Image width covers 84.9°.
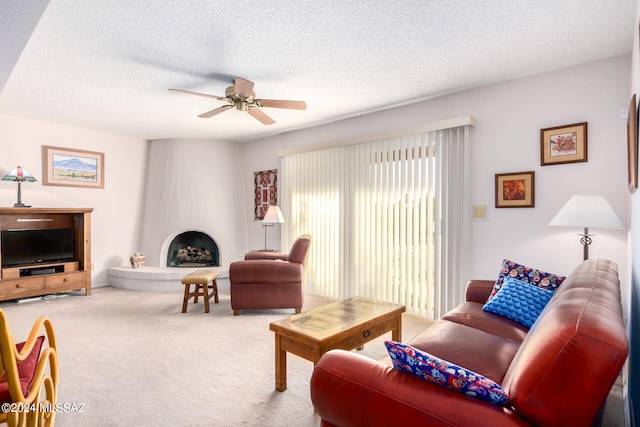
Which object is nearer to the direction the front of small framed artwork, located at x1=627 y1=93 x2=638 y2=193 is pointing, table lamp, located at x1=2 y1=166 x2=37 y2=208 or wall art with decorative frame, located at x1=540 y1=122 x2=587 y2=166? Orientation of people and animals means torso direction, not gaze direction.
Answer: the table lamp

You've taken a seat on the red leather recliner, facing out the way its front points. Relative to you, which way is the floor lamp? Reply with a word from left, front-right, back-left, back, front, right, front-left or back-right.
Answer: back-left

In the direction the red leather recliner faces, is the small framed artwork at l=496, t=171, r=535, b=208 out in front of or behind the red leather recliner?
behind

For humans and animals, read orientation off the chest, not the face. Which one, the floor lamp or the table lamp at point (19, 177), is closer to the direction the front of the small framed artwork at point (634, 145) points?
the table lamp

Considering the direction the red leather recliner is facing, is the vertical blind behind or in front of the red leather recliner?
behind

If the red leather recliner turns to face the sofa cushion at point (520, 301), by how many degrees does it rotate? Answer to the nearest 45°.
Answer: approximately 135° to its left

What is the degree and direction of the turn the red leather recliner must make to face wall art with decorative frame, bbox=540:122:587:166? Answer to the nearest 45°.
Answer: approximately 135° to its left

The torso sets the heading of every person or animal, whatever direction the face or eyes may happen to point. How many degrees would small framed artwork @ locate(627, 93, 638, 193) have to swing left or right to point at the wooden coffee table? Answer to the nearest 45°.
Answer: approximately 45° to its left

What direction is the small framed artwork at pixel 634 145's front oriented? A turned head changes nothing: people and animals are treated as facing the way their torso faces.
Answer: to the viewer's left

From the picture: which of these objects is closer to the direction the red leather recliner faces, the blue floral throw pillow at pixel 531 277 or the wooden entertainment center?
the wooden entertainment center

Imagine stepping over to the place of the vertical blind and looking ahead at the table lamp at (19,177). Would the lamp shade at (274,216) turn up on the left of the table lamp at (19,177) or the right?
right
